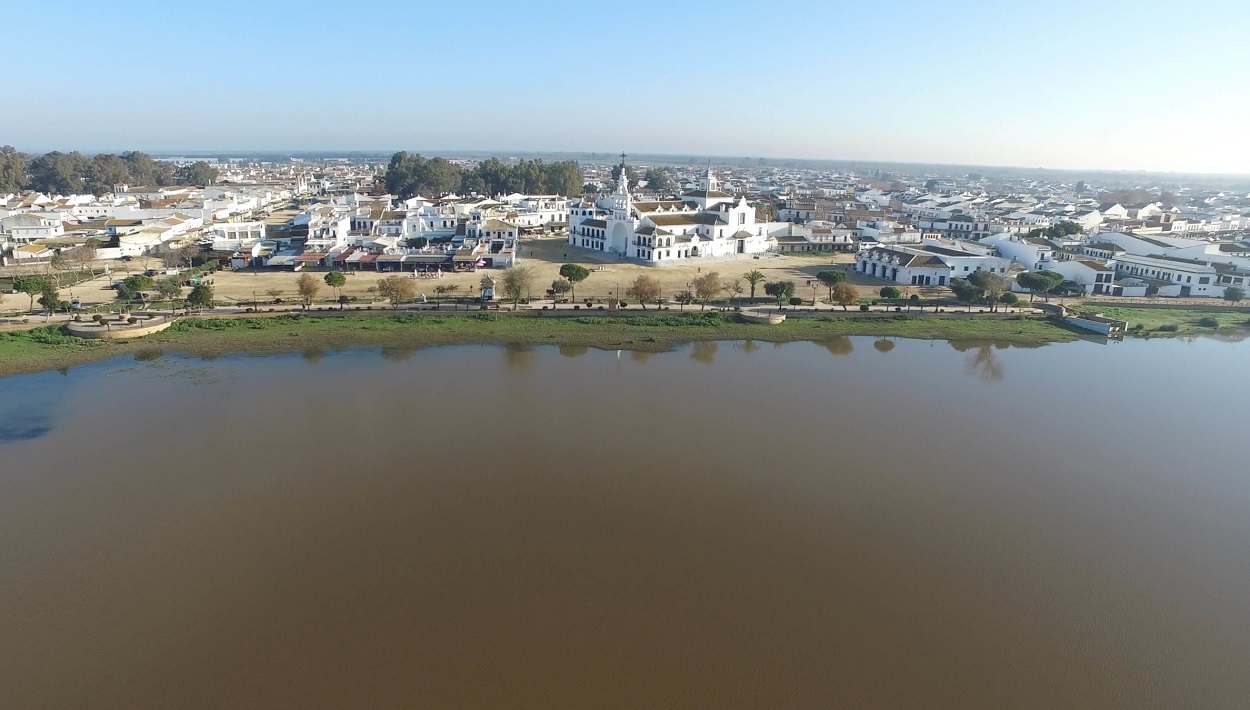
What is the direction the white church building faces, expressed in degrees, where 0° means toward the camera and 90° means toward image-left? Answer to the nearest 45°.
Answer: approximately 45°

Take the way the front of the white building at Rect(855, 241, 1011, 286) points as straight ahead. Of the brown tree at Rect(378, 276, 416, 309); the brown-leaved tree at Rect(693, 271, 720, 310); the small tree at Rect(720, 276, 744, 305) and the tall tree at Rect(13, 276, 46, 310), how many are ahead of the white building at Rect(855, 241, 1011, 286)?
4

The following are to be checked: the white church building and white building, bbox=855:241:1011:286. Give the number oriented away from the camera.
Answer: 0

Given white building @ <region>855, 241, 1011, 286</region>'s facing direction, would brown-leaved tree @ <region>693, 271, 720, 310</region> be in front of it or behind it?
in front

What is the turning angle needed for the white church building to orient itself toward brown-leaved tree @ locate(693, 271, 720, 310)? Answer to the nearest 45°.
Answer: approximately 45° to its left

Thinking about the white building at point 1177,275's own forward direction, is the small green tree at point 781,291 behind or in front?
in front

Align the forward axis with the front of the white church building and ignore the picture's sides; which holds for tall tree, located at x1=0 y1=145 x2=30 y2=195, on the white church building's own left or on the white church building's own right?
on the white church building's own right

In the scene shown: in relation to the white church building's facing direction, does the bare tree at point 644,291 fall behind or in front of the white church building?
in front

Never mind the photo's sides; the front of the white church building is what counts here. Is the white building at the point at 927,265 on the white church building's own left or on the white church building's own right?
on the white church building's own left

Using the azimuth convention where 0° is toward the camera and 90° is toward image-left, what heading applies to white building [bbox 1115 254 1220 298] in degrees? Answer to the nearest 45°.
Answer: approximately 45°

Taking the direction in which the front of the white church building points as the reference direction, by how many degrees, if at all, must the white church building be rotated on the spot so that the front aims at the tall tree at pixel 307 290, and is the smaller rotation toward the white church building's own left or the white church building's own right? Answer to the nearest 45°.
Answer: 0° — it already faces it
